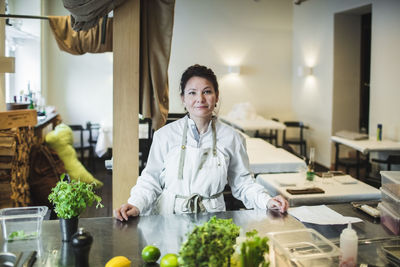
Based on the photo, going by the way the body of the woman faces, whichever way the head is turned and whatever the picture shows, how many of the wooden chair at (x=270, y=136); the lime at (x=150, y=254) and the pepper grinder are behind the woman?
1

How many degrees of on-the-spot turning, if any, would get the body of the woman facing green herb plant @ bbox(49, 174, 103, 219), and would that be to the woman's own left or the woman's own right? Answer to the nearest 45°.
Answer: approximately 45° to the woman's own right

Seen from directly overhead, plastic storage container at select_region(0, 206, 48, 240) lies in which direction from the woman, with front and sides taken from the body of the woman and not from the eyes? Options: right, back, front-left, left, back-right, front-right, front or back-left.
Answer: front-right

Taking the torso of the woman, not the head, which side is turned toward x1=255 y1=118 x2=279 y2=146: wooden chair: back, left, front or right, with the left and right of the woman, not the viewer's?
back

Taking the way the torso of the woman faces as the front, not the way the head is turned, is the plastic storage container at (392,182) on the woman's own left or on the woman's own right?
on the woman's own left

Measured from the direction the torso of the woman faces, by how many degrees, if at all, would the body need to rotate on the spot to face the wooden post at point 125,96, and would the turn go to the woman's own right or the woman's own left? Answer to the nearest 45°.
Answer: approximately 135° to the woman's own right

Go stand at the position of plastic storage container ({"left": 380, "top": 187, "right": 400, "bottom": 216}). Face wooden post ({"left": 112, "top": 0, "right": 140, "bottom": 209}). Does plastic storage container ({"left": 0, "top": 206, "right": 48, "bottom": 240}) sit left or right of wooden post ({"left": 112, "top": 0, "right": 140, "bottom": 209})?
left

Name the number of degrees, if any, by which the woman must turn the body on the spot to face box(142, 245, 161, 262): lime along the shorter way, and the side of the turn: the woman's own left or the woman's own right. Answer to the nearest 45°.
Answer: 0° — they already face it

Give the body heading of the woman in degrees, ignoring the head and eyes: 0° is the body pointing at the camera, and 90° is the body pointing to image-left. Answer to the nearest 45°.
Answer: approximately 0°

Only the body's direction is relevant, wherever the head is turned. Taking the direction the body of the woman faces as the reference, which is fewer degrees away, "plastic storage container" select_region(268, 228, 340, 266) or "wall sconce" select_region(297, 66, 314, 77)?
the plastic storage container
